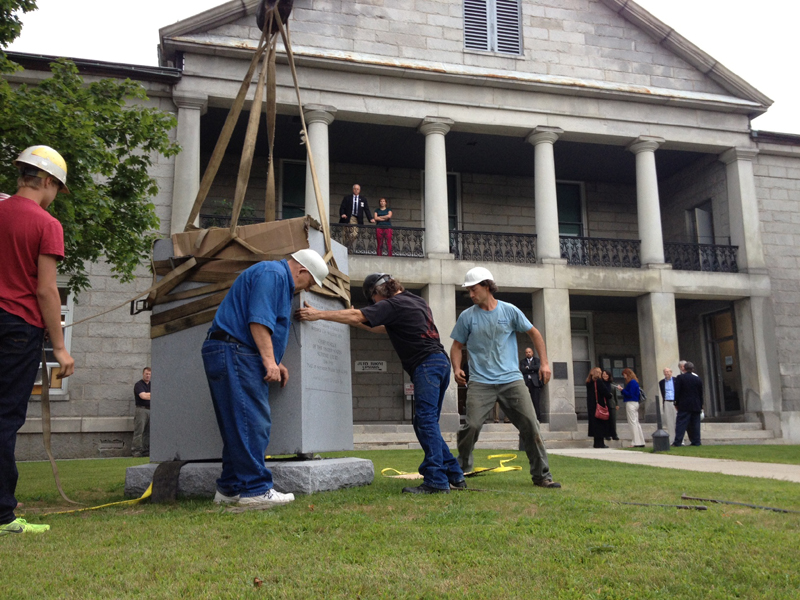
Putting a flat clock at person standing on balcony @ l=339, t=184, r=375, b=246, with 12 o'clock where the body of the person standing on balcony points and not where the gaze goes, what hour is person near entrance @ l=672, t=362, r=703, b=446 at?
The person near entrance is roughly at 10 o'clock from the person standing on balcony.

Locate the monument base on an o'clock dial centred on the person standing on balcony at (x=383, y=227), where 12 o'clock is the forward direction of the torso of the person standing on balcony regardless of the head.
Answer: The monument base is roughly at 12 o'clock from the person standing on balcony.

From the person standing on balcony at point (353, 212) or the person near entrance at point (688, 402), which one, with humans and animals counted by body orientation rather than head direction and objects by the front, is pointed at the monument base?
the person standing on balcony

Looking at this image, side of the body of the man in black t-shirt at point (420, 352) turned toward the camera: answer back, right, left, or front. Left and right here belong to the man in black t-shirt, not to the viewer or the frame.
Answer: left

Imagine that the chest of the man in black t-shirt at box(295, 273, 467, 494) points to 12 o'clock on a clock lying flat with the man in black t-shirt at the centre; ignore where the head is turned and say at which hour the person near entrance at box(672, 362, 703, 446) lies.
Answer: The person near entrance is roughly at 4 o'clock from the man in black t-shirt.

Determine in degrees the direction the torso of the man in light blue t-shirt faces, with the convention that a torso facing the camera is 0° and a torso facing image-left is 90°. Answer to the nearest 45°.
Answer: approximately 0°

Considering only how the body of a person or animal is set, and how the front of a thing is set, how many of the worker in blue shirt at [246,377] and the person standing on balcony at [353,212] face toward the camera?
1

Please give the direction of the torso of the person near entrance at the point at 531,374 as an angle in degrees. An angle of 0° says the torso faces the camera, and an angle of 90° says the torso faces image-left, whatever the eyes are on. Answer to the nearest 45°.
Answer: approximately 0°

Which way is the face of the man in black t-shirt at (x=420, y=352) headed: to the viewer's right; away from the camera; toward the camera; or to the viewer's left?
to the viewer's left
